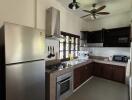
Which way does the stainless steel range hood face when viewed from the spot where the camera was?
facing the viewer and to the right of the viewer

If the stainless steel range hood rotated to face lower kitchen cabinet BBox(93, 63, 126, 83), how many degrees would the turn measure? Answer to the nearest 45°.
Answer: approximately 90° to its left

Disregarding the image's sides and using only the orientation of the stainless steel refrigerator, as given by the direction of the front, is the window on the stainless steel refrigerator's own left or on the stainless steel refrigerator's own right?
on the stainless steel refrigerator's own left

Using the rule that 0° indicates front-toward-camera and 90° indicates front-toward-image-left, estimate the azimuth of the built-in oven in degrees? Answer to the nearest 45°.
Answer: approximately 315°

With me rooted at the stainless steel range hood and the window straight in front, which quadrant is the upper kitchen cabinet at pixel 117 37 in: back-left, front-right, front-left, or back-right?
front-right

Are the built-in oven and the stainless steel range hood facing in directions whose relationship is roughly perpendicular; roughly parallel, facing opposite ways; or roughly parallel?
roughly parallel

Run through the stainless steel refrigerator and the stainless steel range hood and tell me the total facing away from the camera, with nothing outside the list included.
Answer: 0

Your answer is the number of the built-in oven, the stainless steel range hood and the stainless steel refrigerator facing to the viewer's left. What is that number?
0

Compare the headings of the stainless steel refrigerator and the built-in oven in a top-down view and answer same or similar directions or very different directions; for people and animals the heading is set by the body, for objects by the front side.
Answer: same or similar directions

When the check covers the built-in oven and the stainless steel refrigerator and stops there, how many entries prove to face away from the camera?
0
